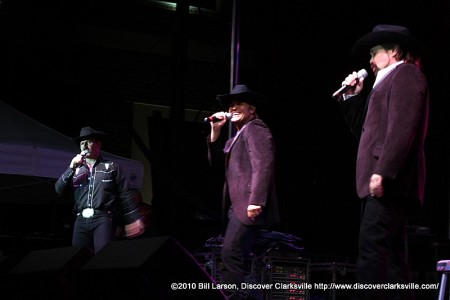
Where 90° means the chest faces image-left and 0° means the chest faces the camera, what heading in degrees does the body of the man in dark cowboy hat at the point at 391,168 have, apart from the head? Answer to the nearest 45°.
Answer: approximately 90°

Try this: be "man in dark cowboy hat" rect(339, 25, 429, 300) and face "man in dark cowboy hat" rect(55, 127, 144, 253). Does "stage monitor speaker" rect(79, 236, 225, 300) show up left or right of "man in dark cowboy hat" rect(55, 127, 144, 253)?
left

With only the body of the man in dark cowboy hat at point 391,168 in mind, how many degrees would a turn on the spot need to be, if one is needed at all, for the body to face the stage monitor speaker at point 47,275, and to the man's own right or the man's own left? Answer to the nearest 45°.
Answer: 0° — they already face it

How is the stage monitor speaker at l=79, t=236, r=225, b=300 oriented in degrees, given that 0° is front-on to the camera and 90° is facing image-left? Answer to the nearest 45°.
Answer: approximately 225°

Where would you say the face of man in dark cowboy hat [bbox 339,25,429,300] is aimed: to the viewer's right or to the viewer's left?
to the viewer's left

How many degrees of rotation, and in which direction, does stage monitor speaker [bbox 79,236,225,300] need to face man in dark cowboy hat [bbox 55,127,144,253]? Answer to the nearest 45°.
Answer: approximately 45° to its left

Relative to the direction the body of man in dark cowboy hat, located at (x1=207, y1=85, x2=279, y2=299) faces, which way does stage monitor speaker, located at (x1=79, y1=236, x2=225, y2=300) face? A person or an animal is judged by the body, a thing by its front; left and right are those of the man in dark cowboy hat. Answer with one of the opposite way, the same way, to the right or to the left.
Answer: the opposite way

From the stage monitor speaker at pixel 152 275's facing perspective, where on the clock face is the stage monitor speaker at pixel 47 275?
the stage monitor speaker at pixel 47 275 is roughly at 9 o'clock from the stage monitor speaker at pixel 152 275.

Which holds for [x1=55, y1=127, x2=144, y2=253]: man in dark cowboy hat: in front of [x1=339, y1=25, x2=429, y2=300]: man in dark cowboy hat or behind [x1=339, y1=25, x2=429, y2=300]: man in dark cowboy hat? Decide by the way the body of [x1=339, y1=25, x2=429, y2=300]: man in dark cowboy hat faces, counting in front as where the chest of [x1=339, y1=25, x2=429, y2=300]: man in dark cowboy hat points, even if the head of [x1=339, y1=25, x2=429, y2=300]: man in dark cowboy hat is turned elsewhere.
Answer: in front
